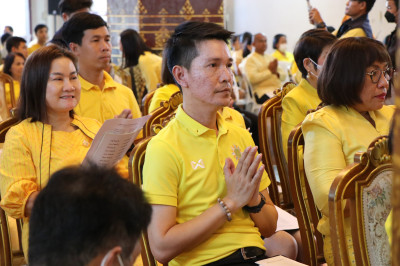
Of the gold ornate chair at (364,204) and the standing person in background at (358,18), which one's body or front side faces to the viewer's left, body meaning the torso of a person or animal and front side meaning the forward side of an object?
the standing person in background

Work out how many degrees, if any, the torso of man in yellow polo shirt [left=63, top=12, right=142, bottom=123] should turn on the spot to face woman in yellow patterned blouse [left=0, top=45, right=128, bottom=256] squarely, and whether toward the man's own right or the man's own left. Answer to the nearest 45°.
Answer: approximately 45° to the man's own right
